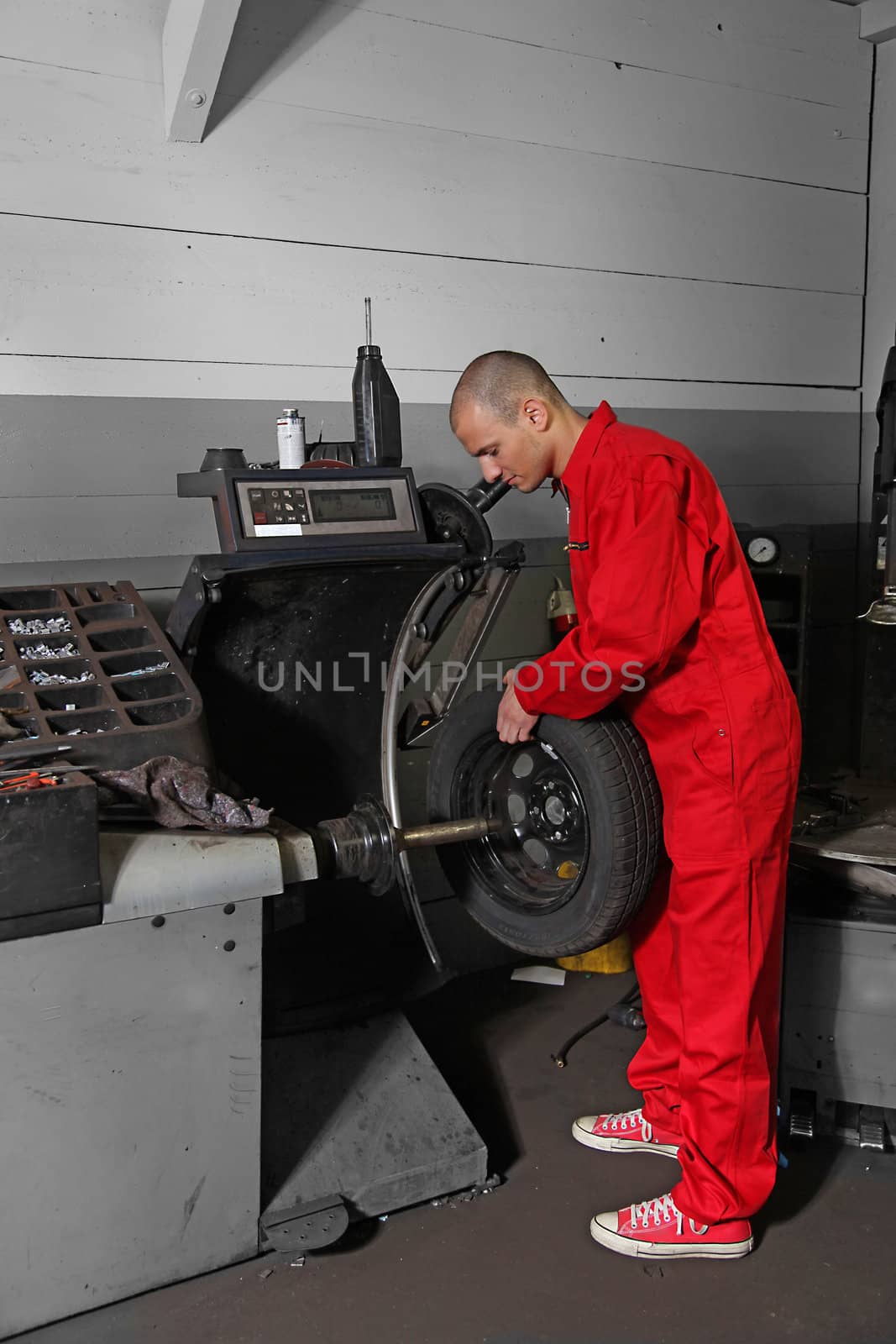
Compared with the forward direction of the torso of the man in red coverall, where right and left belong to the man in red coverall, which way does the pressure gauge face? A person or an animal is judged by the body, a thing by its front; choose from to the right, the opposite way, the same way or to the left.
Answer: to the left

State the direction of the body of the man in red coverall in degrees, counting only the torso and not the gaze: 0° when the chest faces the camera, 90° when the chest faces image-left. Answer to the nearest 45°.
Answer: approximately 90°

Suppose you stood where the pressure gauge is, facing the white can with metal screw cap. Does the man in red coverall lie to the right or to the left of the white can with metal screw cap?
left

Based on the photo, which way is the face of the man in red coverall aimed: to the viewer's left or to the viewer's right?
to the viewer's left

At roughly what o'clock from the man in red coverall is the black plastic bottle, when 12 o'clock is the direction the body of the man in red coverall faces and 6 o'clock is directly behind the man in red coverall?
The black plastic bottle is roughly at 1 o'clock from the man in red coverall.

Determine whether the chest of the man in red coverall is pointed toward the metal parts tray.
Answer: yes

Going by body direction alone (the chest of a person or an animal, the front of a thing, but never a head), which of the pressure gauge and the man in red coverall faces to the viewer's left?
the man in red coverall

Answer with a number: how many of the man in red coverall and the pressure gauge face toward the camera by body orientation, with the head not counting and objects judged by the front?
1

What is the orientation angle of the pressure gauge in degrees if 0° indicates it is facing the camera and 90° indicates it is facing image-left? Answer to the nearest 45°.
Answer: approximately 0°
